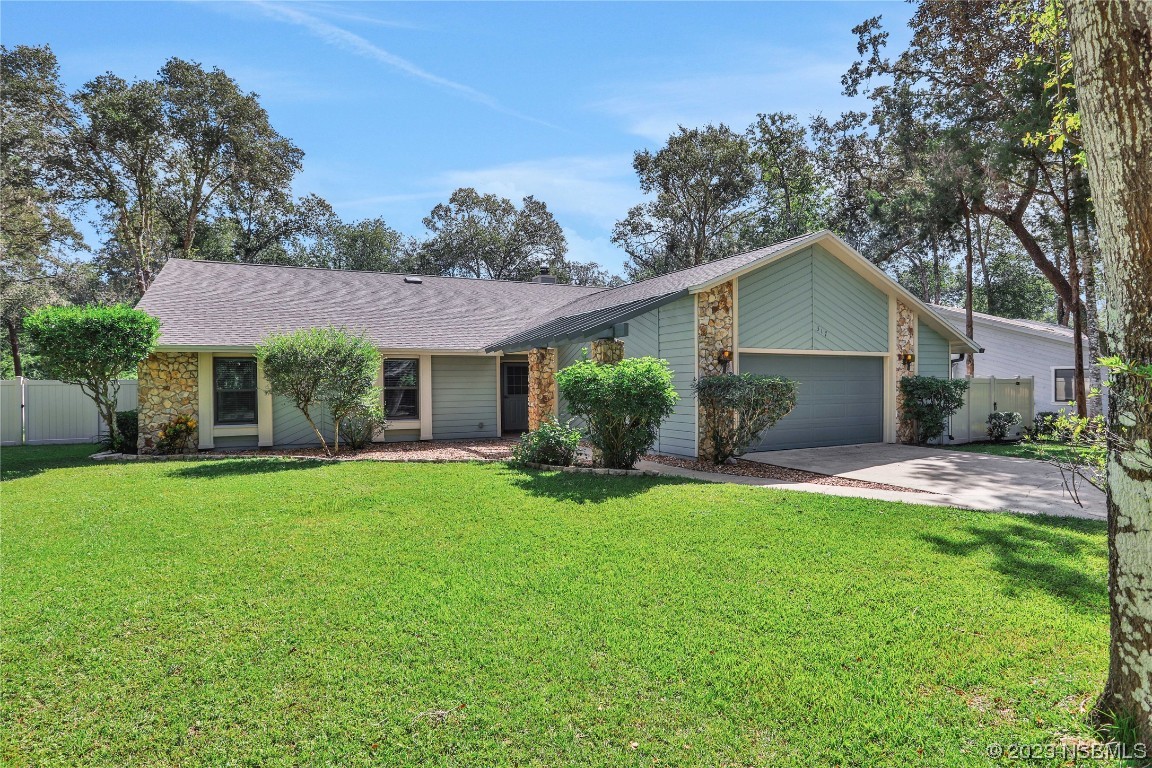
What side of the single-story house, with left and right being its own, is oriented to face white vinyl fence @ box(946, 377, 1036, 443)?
left

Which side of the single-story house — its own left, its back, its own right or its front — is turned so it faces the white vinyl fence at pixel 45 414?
right

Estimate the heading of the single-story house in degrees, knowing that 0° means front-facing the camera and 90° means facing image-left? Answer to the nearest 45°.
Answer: approximately 0°

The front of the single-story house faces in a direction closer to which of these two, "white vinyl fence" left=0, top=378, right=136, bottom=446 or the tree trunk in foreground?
the tree trunk in foreground

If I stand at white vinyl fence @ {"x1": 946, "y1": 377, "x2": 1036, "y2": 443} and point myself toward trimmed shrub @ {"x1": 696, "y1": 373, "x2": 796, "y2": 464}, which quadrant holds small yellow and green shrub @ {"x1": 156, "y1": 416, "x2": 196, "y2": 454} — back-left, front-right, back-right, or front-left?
front-right

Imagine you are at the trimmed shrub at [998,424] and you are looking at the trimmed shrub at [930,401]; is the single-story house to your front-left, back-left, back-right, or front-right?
front-right

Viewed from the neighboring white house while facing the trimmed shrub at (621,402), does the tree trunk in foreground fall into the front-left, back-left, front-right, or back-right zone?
front-left

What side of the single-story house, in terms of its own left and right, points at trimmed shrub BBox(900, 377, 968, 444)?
left

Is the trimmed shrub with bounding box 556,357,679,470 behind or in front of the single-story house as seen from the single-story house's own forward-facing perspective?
in front

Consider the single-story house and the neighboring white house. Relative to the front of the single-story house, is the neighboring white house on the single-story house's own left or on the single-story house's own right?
on the single-story house's own left

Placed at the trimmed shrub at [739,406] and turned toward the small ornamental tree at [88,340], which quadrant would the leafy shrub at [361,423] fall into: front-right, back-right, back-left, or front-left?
front-right

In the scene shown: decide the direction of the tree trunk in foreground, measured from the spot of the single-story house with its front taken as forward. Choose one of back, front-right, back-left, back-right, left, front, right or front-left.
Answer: front
